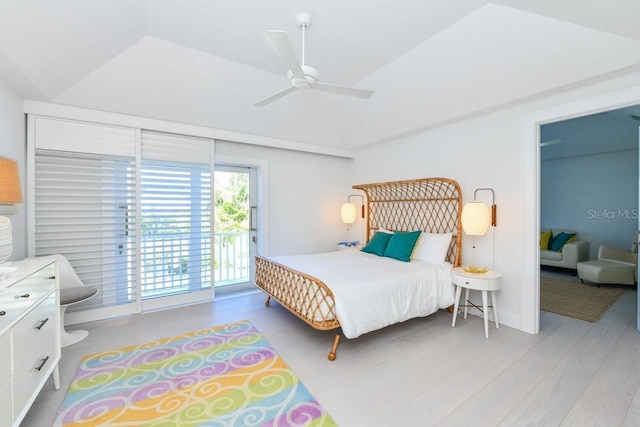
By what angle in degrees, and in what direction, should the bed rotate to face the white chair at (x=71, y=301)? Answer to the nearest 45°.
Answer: approximately 45° to its right

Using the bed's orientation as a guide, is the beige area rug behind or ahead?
behind

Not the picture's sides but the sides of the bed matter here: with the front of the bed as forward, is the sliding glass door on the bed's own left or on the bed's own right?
on the bed's own right

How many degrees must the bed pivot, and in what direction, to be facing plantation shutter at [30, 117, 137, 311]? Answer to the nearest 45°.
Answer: approximately 45° to its right

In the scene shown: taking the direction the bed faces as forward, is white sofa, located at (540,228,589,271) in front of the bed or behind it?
behind

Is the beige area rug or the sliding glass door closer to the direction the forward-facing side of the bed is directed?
the sliding glass door

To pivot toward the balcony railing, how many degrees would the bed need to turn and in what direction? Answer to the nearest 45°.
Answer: approximately 45° to its right

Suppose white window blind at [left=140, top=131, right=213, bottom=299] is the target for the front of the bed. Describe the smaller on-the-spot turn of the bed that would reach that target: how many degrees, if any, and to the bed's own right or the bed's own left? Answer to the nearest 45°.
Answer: approximately 45° to the bed's own right

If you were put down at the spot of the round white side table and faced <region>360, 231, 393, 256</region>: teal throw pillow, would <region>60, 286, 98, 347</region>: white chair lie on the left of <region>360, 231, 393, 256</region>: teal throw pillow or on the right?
left

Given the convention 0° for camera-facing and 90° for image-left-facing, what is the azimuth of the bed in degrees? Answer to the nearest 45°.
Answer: approximately 45°

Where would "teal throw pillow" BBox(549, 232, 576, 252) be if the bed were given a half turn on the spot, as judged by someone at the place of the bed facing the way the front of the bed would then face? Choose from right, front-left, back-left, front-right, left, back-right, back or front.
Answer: front
